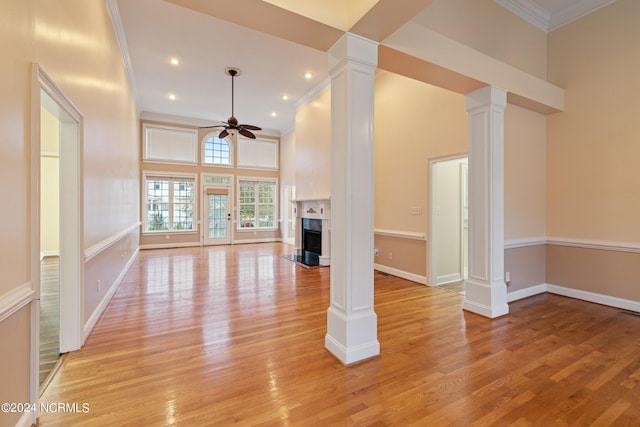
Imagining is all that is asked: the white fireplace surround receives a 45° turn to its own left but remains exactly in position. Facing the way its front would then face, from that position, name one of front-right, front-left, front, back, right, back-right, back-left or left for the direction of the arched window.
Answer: back-right

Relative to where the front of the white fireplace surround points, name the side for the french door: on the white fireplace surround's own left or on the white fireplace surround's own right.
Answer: on the white fireplace surround's own right

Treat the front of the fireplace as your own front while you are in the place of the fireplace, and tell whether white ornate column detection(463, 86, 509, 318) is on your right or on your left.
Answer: on your left

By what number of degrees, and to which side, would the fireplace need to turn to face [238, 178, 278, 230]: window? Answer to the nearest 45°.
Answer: approximately 90° to its right

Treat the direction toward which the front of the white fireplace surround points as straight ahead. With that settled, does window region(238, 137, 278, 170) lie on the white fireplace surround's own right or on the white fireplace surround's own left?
on the white fireplace surround's own right

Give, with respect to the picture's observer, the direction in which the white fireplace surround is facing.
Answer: facing the viewer and to the left of the viewer

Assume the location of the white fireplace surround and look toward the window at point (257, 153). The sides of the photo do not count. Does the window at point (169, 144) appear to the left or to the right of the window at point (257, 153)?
left
